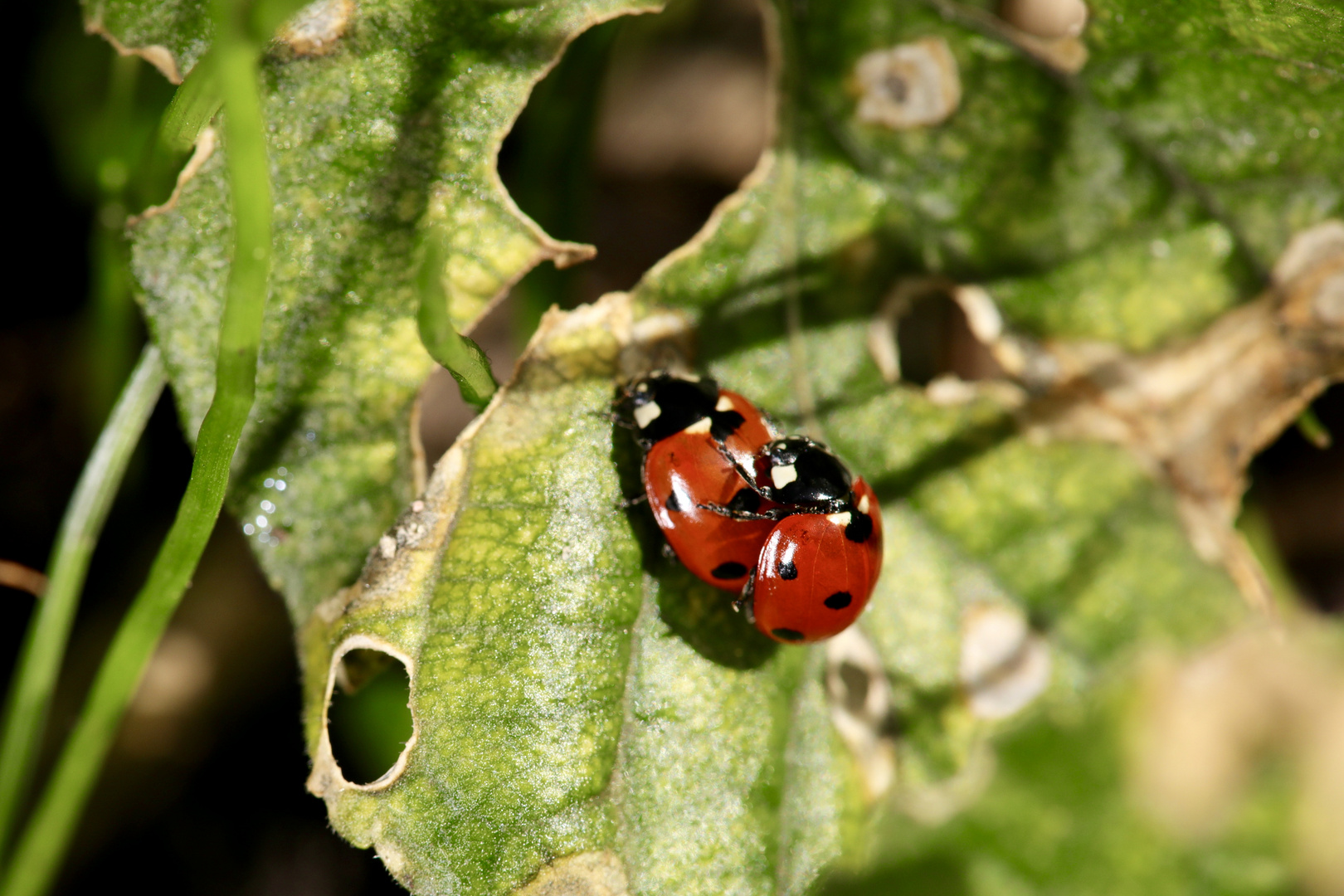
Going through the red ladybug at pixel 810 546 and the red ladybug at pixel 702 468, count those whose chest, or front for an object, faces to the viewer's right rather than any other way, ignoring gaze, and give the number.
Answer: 0

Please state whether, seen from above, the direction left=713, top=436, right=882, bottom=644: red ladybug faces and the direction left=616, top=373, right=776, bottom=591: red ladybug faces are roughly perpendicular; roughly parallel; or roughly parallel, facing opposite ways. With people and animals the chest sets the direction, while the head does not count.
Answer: roughly parallel

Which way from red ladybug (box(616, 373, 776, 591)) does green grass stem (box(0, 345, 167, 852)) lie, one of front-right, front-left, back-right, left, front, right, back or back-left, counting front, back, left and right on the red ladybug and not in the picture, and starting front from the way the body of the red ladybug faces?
front-left

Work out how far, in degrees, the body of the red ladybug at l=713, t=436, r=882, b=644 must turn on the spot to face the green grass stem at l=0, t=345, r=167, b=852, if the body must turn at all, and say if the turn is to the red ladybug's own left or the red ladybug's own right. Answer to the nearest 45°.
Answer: approximately 45° to the red ladybug's own left

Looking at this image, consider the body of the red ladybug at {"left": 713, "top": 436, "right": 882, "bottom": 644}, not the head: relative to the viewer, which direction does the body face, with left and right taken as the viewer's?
facing away from the viewer and to the left of the viewer

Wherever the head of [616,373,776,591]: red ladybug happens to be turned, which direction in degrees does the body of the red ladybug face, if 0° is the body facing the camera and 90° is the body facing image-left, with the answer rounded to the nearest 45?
approximately 135°
